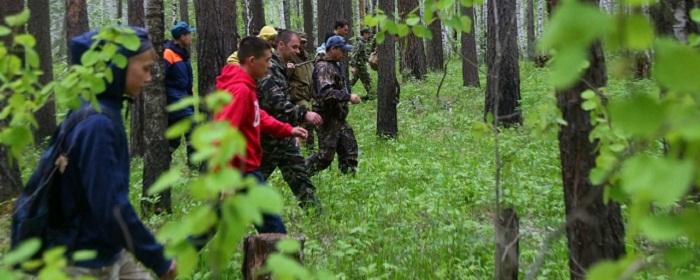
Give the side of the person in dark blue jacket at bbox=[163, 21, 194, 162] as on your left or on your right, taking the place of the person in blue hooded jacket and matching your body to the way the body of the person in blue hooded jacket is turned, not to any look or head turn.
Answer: on your left

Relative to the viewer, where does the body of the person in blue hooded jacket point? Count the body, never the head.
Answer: to the viewer's right

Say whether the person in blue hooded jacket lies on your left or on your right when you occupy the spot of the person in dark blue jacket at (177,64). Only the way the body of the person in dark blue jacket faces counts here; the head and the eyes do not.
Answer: on your right

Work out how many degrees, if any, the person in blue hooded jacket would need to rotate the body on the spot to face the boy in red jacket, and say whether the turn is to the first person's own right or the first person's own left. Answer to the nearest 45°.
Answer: approximately 45° to the first person's own left

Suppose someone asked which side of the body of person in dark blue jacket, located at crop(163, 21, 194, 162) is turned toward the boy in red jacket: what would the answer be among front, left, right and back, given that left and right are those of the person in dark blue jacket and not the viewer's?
right

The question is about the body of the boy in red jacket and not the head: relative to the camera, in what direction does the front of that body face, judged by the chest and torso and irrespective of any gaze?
to the viewer's right

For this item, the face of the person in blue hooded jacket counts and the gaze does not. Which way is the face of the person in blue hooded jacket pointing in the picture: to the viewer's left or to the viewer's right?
to the viewer's right

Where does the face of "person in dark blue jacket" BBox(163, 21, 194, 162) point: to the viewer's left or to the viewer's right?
to the viewer's right

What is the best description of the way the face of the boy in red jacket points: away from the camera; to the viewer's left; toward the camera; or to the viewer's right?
to the viewer's right

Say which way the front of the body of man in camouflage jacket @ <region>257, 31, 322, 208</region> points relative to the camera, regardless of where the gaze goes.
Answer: to the viewer's right
